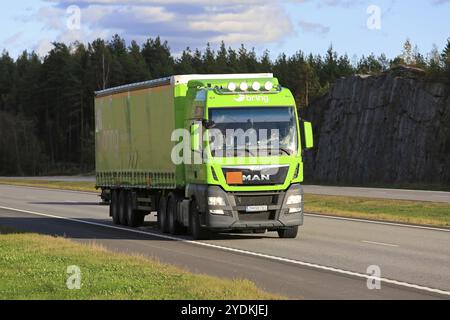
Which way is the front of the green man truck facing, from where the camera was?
facing the viewer and to the right of the viewer
